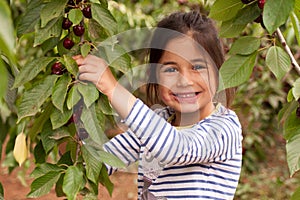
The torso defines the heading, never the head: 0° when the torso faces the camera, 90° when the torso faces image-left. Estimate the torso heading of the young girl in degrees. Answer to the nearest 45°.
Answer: approximately 45°
